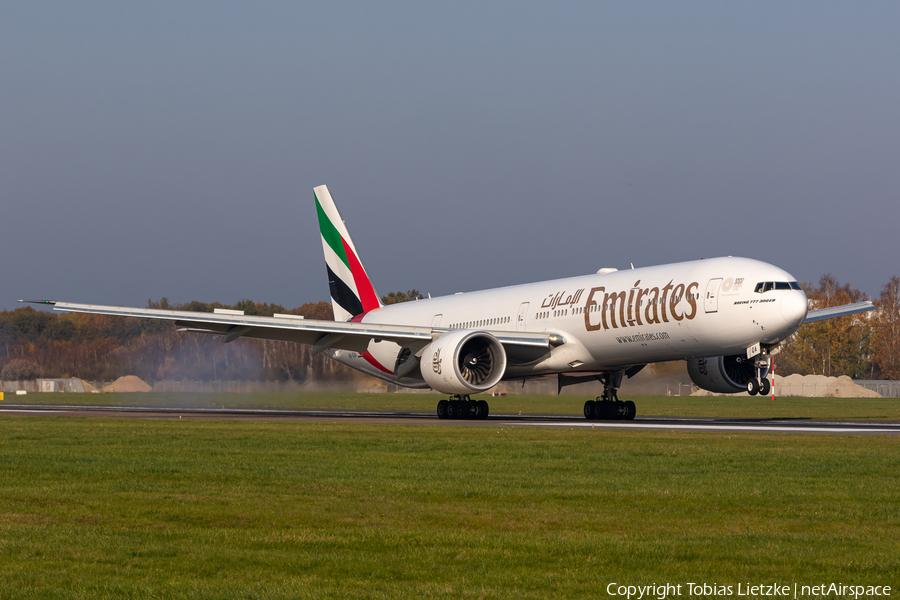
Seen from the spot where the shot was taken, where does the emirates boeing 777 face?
facing the viewer and to the right of the viewer
